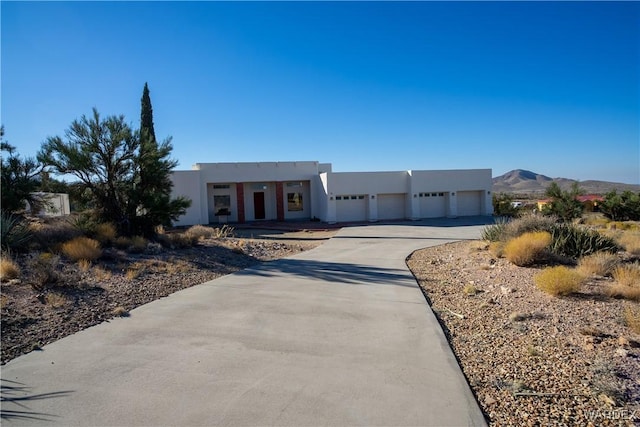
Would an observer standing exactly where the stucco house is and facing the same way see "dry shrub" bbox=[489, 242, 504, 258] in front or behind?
in front

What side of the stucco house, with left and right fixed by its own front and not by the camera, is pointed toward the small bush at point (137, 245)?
front

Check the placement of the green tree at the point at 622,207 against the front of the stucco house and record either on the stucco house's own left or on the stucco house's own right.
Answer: on the stucco house's own left

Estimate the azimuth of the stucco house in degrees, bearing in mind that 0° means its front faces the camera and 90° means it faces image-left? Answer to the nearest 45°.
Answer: approximately 0°

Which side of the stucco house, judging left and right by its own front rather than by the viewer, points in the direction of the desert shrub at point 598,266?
front

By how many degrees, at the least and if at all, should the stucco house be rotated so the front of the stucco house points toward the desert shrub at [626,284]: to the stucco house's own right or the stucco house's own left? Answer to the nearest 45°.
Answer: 0° — it already faces it

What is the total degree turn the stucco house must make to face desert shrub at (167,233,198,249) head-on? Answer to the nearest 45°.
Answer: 0° — it already faces it

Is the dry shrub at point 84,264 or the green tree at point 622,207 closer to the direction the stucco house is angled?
the dry shrub
